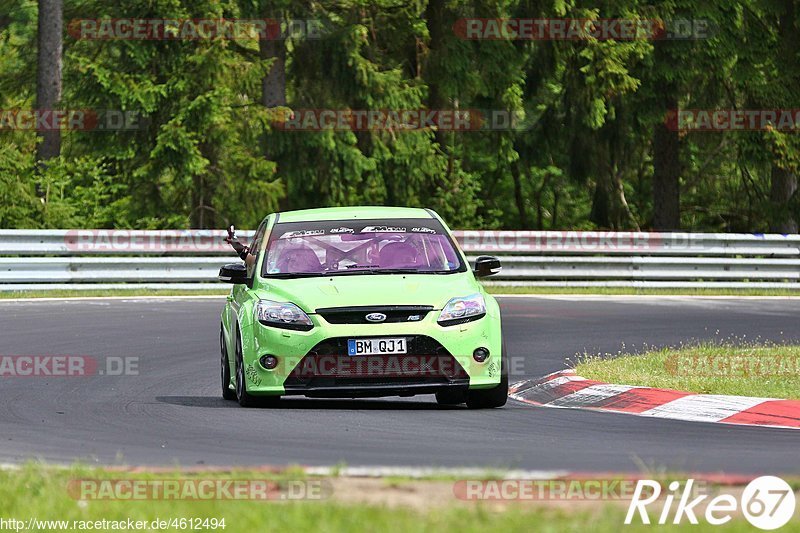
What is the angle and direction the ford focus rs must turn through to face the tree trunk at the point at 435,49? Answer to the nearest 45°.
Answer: approximately 180°

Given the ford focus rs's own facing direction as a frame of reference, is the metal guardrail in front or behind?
behind

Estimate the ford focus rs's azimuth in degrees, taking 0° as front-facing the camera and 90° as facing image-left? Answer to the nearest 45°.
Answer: approximately 0°

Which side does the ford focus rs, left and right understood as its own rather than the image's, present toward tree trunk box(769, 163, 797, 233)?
back
